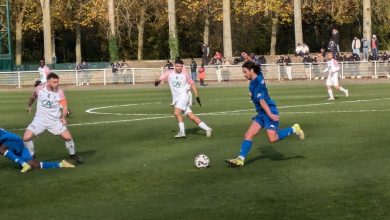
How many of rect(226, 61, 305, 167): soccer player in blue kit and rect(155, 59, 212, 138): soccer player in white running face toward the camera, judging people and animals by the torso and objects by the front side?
1

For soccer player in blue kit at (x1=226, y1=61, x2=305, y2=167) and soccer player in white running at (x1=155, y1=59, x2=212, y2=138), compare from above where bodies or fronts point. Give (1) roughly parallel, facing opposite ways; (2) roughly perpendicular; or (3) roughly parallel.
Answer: roughly perpendicular

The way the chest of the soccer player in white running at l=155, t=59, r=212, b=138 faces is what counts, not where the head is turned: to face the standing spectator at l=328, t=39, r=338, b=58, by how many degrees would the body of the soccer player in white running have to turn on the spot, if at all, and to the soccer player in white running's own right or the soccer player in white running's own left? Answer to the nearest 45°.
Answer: approximately 180°

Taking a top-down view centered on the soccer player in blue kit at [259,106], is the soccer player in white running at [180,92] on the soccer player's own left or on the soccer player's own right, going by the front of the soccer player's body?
on the soccer player's own right

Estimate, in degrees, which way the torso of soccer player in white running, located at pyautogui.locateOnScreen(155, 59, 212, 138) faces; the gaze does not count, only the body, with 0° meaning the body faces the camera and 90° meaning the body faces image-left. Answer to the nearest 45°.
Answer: approximately 0°

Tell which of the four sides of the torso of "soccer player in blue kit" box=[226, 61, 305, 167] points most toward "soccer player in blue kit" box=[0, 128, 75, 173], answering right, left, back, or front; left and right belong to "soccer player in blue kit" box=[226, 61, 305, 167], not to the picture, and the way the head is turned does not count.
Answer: front

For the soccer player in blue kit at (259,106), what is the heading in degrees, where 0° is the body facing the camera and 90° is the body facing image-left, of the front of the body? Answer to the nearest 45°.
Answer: approximately 90°

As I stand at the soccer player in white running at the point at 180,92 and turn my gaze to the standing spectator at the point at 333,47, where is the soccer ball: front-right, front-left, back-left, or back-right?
back-right

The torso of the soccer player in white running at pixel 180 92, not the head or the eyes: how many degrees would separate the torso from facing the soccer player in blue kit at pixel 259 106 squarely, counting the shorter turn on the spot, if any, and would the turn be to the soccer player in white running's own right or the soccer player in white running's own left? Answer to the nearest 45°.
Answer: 0° — they already face them

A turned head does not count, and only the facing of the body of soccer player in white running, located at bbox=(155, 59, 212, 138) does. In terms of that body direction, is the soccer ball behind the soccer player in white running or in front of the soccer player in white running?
in front

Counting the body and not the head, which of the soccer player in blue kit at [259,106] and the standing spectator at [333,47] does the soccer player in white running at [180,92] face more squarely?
the soccer player in blue kit

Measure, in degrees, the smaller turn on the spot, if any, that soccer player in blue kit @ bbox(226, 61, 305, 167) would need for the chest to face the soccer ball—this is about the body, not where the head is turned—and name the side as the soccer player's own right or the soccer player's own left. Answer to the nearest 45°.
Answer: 0° — they already face it

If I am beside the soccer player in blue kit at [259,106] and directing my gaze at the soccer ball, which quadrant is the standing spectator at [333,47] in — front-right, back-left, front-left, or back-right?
back-right
